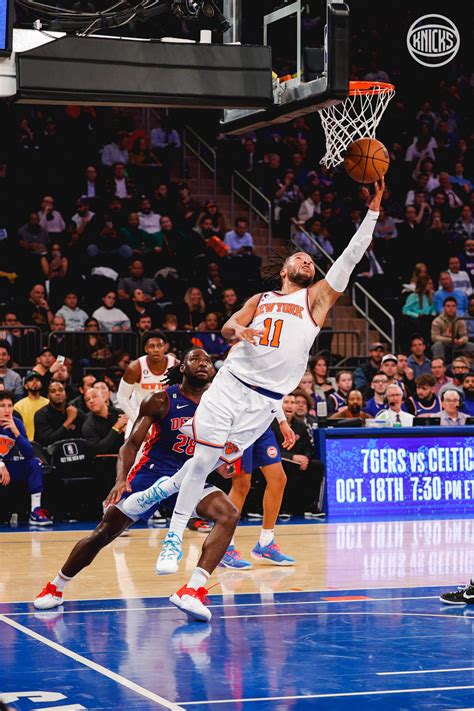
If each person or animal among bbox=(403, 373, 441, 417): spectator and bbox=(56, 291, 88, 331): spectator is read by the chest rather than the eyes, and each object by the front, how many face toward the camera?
2

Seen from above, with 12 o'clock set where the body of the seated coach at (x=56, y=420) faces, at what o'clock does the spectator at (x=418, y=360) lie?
The spectator is roughly at 8 o'clock from the seated coach.

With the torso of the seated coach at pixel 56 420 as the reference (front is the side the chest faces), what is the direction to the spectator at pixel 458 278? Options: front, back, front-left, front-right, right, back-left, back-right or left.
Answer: back-left

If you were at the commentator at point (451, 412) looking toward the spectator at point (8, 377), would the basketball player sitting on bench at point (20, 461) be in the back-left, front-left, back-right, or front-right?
front-left

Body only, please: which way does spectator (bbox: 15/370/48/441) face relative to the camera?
toward the camera

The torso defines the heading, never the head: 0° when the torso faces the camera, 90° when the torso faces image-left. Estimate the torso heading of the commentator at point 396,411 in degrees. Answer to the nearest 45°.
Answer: approximately 0°

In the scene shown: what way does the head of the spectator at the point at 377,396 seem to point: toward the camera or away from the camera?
toward the camera

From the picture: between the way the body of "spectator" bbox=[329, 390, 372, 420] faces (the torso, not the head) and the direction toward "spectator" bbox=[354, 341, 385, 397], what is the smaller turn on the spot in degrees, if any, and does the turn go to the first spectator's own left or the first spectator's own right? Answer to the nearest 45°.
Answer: approximately 180°

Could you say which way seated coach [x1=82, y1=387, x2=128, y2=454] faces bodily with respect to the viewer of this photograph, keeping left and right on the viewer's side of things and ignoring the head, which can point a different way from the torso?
facing the viewer and to the right of the viewer

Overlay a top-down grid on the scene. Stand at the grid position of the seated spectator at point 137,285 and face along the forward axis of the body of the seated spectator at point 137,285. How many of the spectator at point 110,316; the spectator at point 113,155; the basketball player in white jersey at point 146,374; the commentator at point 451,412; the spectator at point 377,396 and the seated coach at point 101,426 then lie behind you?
1

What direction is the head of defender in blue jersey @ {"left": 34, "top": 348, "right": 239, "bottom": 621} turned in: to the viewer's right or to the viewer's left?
to the viewer's right

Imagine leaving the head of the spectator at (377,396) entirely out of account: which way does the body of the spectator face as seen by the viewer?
toward the camera

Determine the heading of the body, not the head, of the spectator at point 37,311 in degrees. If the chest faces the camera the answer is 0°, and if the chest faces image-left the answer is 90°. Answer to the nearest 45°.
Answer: approximately 315°

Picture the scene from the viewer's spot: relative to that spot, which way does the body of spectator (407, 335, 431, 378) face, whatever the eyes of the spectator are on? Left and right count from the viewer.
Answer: facing the viewer

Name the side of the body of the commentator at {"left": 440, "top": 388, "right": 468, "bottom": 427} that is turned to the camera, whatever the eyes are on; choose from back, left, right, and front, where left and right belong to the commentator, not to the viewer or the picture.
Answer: front

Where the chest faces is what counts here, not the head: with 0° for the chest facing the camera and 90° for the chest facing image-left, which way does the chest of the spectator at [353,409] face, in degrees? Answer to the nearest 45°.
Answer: approximately 0°
